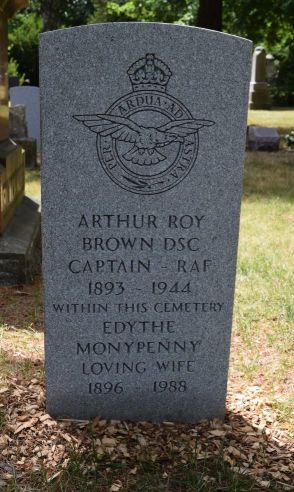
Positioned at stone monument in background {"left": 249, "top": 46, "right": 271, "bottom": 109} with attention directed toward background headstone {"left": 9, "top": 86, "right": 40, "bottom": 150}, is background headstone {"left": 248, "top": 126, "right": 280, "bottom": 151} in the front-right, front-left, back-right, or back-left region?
front-left

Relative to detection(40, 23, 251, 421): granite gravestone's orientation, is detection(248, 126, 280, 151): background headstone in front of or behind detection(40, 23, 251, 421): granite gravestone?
behind

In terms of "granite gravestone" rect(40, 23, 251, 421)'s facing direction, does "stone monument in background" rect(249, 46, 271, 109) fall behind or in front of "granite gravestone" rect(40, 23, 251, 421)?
behind

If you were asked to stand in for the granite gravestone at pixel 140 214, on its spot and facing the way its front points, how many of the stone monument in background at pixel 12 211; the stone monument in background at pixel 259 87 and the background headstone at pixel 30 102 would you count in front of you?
0

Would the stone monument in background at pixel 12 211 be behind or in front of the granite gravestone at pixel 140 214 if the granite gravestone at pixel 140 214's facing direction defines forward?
behind

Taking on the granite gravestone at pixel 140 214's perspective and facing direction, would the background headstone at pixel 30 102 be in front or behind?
behind

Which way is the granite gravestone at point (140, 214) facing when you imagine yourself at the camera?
facing the viewer

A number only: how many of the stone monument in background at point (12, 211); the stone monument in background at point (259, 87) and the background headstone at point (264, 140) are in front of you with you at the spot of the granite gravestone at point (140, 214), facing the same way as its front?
0

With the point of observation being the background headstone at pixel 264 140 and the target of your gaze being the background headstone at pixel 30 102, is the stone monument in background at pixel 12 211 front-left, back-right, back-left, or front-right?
front-left

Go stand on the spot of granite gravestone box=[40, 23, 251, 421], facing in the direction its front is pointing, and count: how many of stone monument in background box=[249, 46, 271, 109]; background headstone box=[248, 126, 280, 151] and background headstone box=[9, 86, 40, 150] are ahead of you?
0
